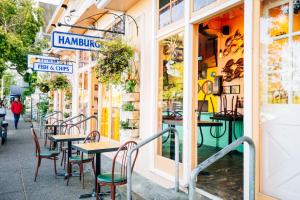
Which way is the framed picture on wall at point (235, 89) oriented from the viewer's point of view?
toward the camera

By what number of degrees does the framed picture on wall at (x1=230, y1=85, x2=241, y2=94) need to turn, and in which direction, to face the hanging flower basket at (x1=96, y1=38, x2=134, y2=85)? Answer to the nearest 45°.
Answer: approximately 45° to its right

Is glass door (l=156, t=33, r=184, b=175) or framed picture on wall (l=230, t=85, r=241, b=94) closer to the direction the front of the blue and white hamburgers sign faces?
the glass door

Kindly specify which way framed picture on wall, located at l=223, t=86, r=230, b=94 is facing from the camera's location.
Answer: facing the viewer

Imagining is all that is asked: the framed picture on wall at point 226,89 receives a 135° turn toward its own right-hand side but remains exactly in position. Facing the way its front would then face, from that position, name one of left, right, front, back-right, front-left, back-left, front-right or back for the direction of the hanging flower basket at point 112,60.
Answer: left

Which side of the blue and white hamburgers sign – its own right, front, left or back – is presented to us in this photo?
front

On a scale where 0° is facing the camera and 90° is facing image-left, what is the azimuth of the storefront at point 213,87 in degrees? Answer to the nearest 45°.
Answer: approximately 45°

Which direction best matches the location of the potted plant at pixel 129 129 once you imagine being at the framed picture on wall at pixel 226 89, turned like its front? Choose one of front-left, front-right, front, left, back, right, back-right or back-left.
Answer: front-right

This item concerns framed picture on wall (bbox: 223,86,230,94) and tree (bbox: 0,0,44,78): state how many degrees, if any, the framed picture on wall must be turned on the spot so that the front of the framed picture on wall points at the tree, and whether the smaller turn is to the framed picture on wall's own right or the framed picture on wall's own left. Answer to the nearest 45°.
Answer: approximately 135° to the framed picture on wall's own right
